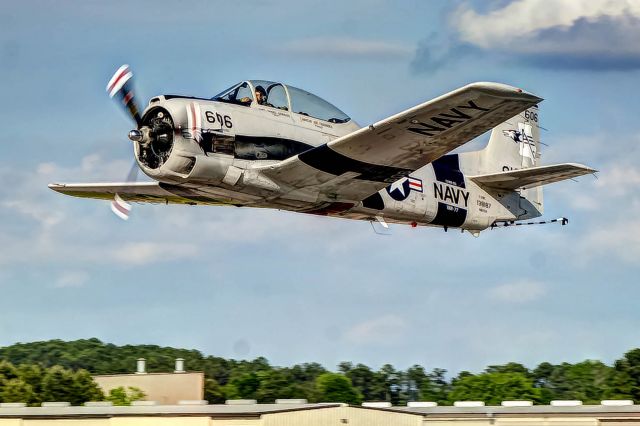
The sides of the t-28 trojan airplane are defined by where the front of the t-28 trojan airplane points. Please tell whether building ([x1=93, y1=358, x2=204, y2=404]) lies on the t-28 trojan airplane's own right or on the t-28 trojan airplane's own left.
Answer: on the t-28 trojan airplane's own right

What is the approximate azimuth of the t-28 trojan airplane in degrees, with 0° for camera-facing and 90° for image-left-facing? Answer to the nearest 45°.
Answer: approximately 45°
